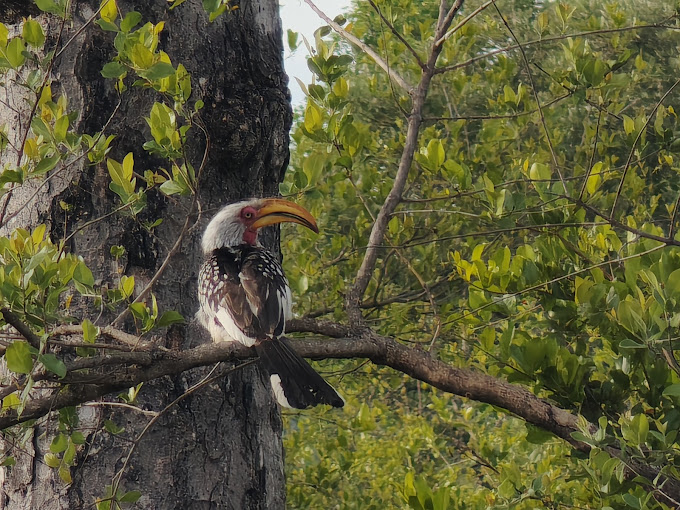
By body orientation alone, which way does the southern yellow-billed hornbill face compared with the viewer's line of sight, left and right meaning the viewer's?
facing away from the viewer and to the left of the viewer

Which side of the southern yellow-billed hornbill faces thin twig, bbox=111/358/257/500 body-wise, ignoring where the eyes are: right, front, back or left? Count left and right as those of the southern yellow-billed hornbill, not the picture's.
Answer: left
